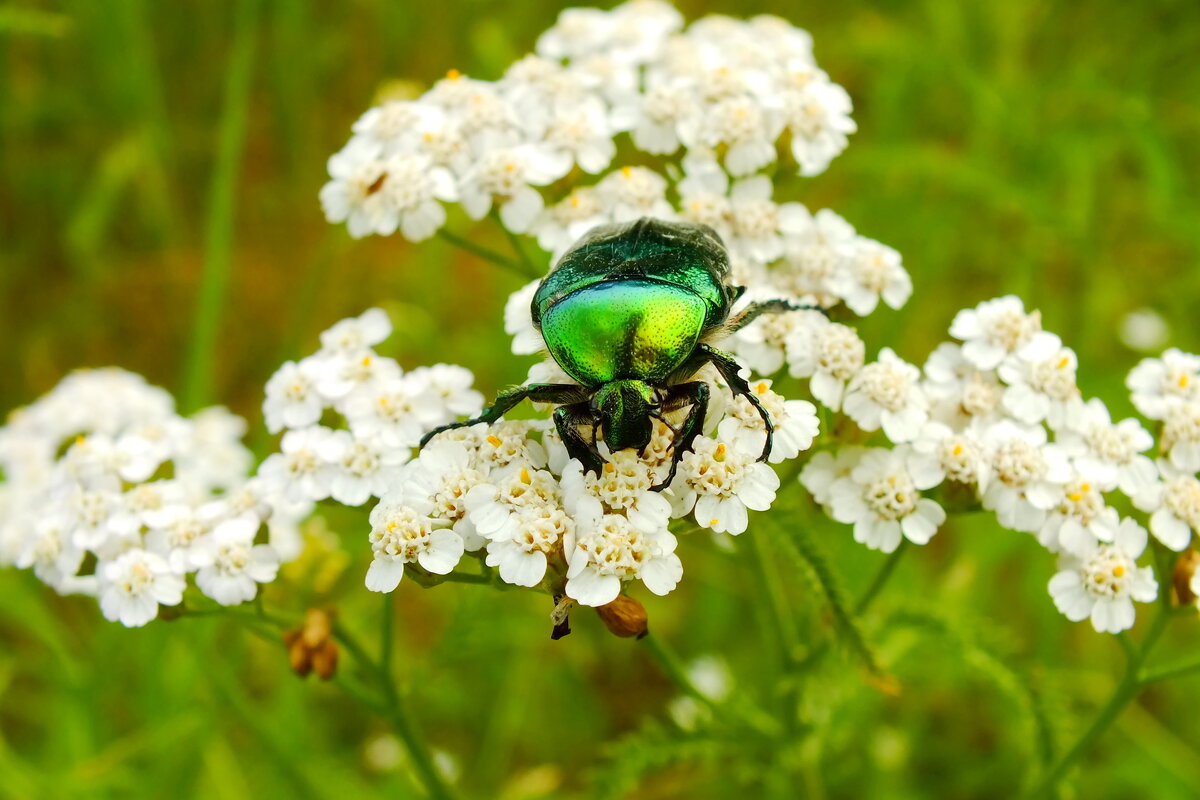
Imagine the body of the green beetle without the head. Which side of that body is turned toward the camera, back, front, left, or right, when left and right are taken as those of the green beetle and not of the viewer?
front

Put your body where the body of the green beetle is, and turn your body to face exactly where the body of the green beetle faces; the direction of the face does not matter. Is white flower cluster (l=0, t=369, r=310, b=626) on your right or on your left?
on your right

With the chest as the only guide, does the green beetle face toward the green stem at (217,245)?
no

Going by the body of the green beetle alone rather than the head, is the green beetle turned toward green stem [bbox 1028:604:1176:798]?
no
